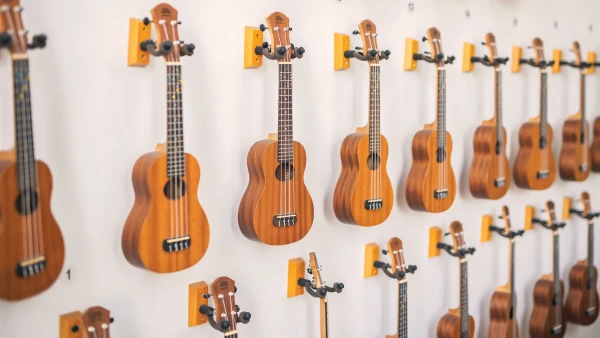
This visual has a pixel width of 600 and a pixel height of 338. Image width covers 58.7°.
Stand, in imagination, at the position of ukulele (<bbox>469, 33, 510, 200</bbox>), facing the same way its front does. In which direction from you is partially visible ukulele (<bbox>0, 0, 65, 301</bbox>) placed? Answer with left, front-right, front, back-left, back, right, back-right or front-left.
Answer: right

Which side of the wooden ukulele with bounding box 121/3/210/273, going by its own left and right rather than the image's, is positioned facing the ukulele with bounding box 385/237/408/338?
left

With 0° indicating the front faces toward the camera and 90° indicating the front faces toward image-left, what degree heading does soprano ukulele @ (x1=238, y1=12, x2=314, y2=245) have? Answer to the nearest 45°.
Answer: approximately 315°

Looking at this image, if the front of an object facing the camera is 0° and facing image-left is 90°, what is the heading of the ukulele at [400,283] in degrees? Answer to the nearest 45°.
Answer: approximately 315°

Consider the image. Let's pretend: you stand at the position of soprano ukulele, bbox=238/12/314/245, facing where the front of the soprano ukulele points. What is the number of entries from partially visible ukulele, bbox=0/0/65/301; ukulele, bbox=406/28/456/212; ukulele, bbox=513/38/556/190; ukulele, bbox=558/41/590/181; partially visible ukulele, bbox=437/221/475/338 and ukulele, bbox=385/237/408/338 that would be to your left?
5

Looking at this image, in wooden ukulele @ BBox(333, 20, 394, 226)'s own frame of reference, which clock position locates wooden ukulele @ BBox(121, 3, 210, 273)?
wooden ukulele @ BBox(121, 3, 210, 273) is roughly at 3 o'clock from wooden ukulele @ BBox(333, 20, 394, 226).

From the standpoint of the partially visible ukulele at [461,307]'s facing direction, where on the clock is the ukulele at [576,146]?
The ukulele is roughly at 9 o'clock from the partially visible ukulele.

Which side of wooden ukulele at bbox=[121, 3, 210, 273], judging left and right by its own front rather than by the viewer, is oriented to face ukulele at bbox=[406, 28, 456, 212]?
left

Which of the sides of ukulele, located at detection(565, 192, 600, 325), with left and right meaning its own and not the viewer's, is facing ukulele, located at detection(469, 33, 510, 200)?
right

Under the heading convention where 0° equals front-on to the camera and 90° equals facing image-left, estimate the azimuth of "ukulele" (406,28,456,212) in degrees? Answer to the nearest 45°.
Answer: approximately 315°
